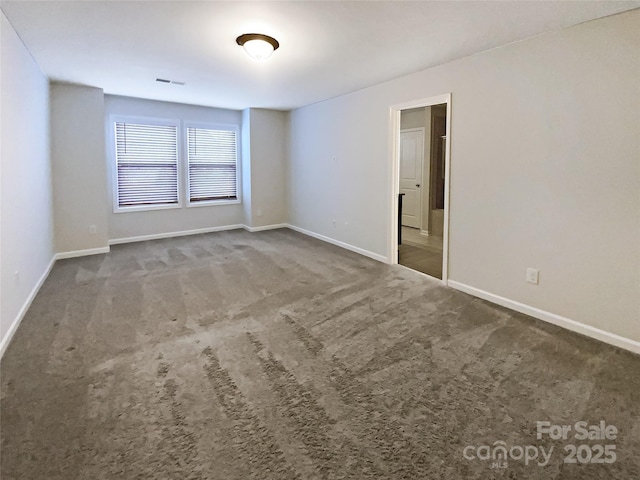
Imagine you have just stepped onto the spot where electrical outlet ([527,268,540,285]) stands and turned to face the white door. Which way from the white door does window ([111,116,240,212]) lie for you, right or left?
left

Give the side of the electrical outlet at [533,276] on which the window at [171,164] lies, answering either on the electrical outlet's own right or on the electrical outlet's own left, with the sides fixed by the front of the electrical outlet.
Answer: on the electrical outlet's own right

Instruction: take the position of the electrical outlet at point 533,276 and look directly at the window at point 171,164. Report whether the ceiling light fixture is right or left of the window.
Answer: left

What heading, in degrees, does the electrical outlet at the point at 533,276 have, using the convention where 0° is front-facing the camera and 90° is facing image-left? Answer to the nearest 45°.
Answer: approximately 45°

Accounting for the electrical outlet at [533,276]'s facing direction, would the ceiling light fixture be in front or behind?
in front

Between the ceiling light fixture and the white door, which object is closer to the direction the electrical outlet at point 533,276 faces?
the ceiling light fixture
